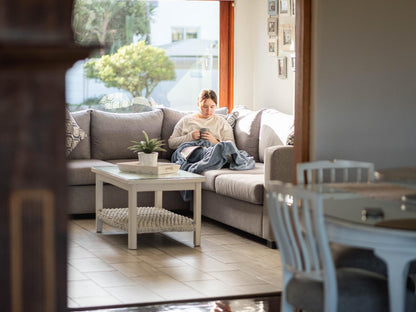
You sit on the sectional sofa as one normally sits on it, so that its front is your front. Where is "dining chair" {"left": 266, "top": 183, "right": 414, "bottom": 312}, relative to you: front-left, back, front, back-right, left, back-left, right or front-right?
front

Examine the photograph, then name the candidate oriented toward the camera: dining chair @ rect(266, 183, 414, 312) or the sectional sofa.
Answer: the sectional sofa

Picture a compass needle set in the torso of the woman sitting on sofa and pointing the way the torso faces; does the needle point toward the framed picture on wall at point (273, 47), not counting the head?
no

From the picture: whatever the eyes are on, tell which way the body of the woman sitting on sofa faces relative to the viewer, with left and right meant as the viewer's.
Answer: facing the viewer

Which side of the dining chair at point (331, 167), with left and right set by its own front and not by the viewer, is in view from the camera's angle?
front

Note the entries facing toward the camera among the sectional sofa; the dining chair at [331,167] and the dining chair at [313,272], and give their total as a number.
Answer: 2

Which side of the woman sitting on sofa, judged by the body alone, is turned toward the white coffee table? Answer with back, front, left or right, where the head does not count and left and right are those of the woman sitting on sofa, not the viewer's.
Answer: front

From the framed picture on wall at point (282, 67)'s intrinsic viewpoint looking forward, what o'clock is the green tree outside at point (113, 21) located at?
The green tree outside is roughly at 2 o'clock from the framed picture on wall.

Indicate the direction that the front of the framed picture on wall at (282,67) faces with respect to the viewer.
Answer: facing the viewer and to the left of the viewer

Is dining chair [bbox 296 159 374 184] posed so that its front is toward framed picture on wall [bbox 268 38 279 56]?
no

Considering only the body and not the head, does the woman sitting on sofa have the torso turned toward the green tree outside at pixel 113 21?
no
